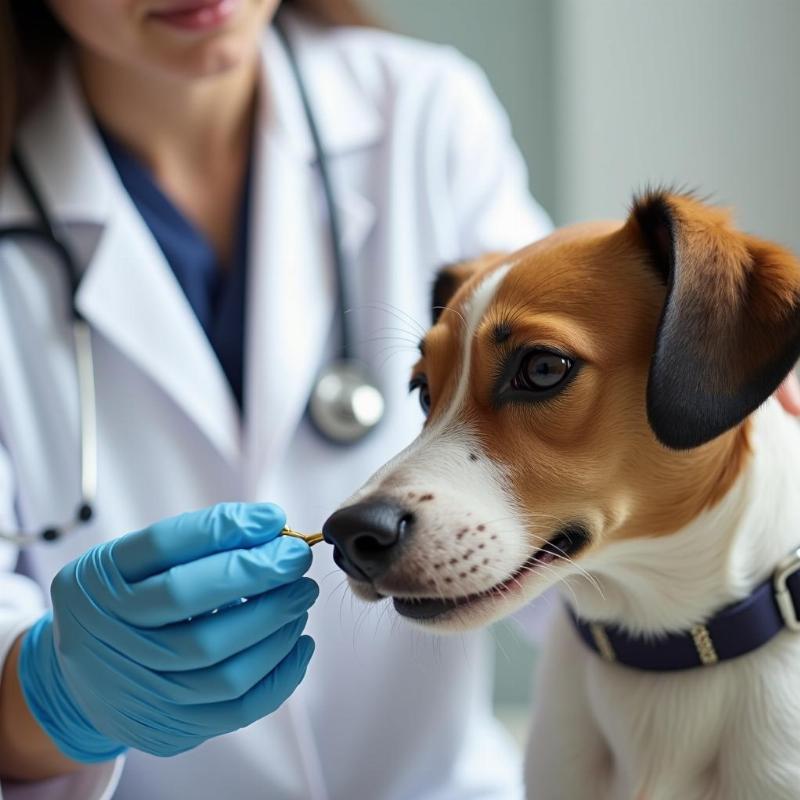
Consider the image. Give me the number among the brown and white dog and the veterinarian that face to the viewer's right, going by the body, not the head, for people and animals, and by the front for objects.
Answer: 0

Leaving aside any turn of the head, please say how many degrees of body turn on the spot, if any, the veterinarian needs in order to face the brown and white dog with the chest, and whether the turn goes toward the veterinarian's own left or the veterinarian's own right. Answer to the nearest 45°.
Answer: approximately 45° to the veterinarian's own left

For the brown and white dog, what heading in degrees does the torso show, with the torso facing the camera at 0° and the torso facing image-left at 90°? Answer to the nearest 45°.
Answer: approximately 45°

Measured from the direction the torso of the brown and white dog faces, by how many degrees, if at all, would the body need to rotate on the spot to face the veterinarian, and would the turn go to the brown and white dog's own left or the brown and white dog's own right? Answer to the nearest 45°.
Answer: approximately 90° to the brown and white dog's own right

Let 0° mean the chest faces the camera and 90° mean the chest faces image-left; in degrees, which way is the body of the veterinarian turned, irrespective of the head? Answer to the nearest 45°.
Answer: approximately 0°
